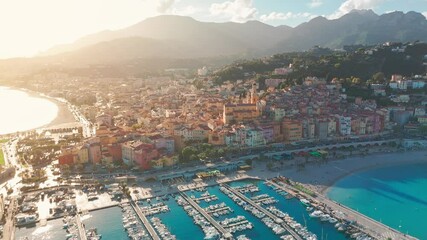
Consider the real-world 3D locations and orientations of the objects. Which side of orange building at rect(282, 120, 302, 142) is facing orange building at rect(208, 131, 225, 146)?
right

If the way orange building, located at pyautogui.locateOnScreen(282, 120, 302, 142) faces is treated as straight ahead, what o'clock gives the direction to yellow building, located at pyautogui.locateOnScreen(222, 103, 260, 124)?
yellow building, located at pyautogui.locateOnScreen(222, 103, 260, 124) is roughly at 5 o'clock from orange building, located at pyautogui.locateOnScreen(282, 120, 302, 142).

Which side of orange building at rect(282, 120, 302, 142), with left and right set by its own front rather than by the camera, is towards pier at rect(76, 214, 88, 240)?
right

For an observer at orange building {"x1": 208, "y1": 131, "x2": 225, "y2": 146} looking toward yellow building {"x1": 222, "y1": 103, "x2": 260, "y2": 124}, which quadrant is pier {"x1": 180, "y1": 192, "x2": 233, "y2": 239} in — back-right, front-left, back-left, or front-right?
back-right

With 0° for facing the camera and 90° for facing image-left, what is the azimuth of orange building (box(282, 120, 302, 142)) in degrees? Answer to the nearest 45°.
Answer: approximately 315°

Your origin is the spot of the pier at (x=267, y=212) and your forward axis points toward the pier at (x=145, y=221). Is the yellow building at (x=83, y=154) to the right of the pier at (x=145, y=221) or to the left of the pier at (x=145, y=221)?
right

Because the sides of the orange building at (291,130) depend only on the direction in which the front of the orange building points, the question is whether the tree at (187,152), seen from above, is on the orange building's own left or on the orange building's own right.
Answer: on the orange building's own right

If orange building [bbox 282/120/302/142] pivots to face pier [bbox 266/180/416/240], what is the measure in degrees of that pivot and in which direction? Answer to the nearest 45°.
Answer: approximately 45° to its right

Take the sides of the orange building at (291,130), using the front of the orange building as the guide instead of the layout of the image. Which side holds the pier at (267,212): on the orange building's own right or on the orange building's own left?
on the orange building's own right
